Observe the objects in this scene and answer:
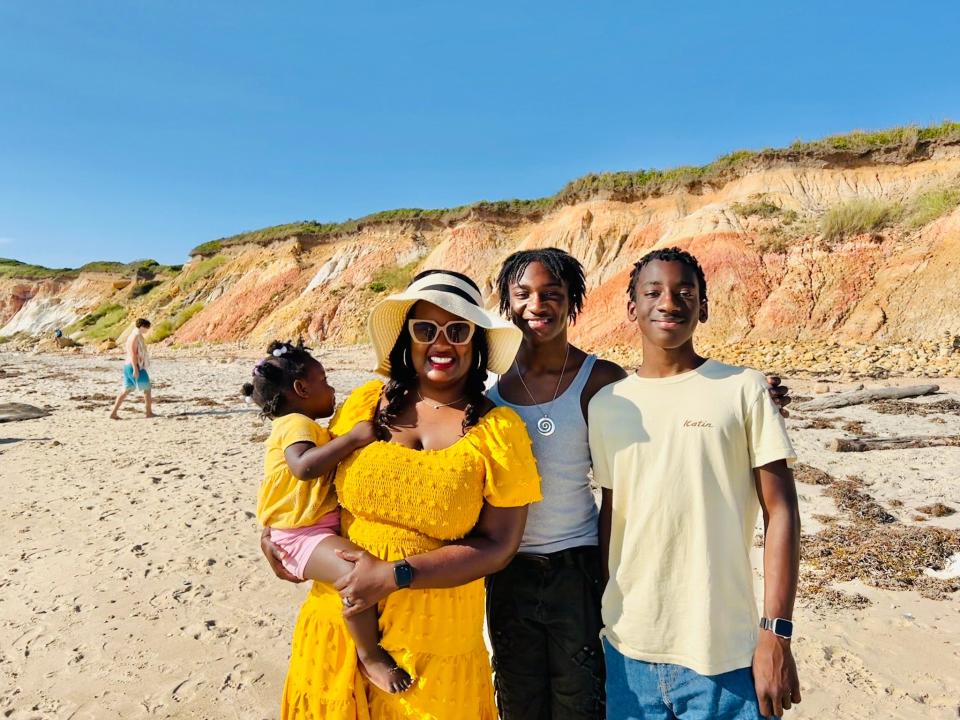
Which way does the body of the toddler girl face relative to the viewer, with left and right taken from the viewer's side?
facing to the right of the viewer

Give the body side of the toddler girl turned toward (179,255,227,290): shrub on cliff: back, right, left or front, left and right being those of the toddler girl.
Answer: left

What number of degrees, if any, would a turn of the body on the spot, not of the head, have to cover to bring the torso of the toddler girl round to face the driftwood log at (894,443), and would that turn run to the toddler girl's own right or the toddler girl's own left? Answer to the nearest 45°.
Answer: approximately 45° to the toddler girl's own left
